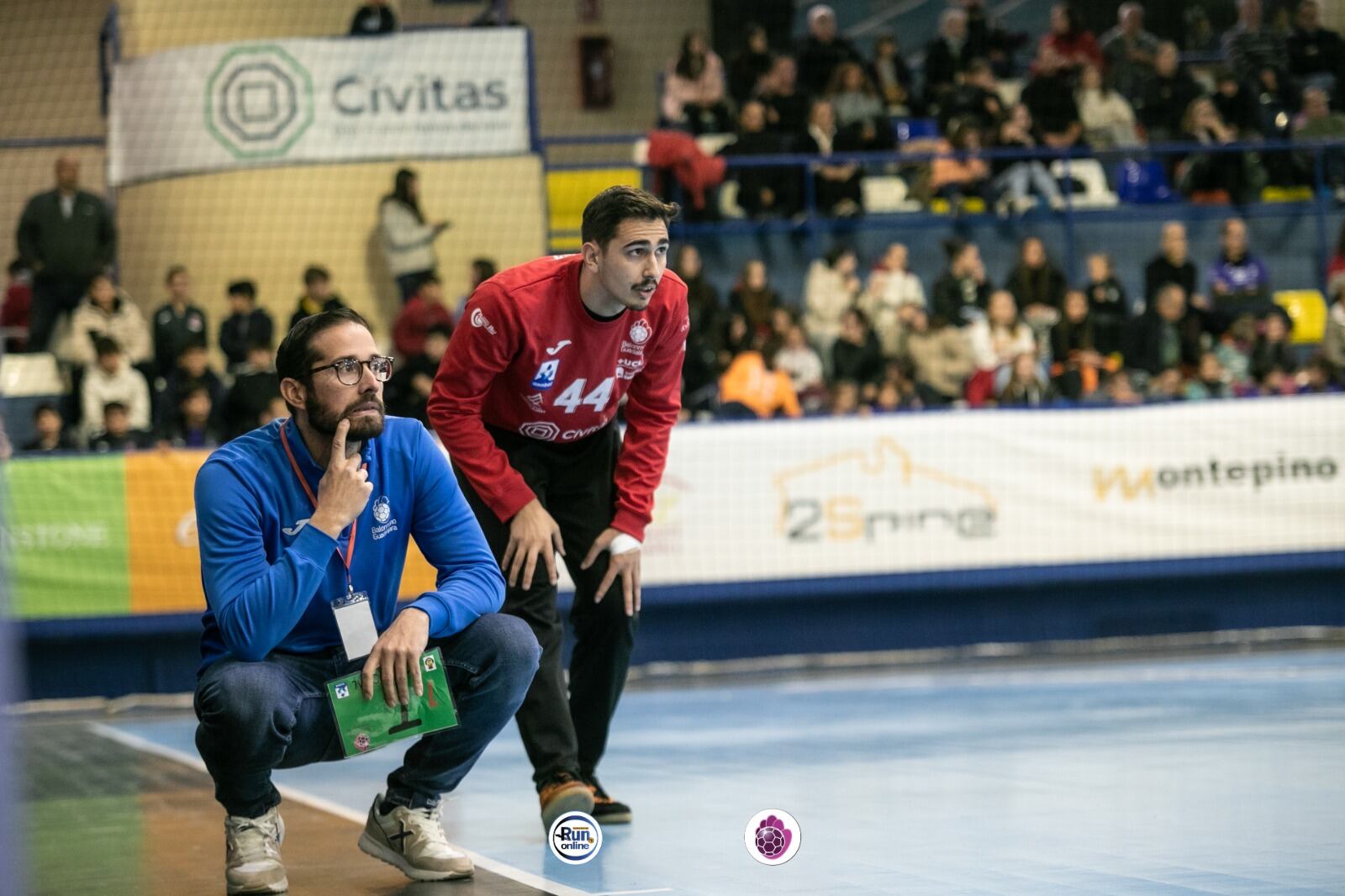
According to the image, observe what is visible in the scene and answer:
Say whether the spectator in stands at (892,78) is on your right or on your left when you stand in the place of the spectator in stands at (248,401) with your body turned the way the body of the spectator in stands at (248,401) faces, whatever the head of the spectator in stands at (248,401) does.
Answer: on your left

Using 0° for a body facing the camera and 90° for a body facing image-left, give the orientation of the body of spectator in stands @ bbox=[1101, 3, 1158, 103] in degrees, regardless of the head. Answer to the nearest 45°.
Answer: approximately 0°

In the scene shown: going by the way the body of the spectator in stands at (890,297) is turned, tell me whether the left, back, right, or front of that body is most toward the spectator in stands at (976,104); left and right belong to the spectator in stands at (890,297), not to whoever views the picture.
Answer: back

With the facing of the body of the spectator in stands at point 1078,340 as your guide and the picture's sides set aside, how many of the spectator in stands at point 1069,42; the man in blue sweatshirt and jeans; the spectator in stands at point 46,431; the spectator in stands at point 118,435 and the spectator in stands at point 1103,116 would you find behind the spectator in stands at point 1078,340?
2

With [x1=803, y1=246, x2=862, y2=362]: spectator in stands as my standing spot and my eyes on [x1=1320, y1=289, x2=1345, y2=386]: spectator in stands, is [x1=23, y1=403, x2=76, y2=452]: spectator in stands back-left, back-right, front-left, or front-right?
back-right
